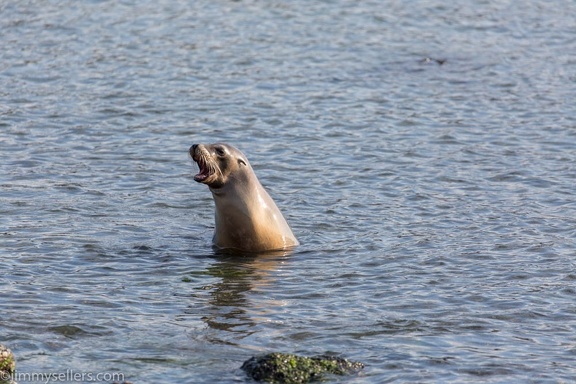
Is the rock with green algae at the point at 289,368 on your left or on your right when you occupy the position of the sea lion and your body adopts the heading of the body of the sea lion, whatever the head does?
on your left

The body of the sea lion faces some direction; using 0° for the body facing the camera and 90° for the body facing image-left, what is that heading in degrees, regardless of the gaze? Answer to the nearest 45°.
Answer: approximately 90°
